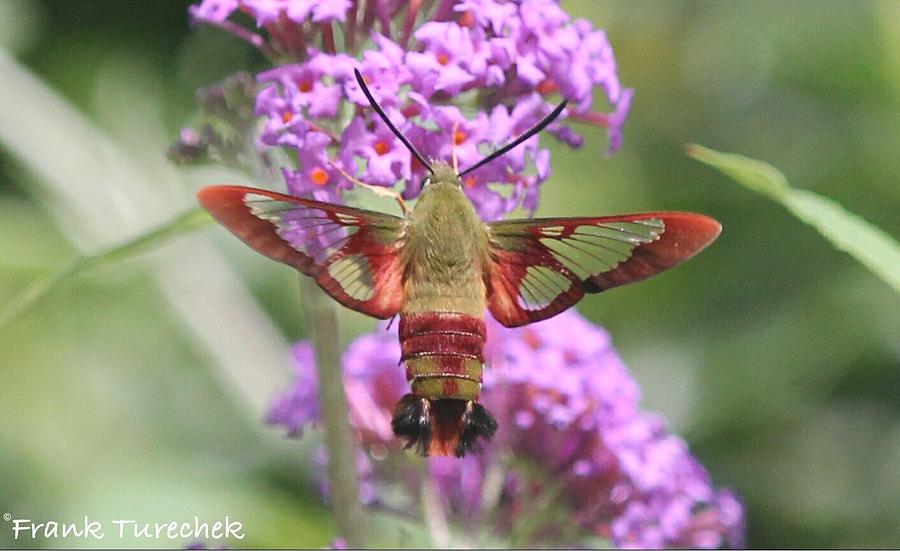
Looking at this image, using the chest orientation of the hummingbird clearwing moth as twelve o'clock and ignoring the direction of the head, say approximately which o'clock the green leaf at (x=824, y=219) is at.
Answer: The green leaf is roughly at 3 o'clock from the hummingbird clearwing moth.

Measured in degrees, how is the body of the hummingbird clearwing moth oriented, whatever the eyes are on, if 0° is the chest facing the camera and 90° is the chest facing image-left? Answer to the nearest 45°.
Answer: approximately 180°

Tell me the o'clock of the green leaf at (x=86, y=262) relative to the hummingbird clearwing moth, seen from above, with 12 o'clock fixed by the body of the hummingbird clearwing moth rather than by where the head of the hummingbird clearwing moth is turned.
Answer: The green leaf is roughly at 9 o'clock from the hummingbird clearwing moth.
